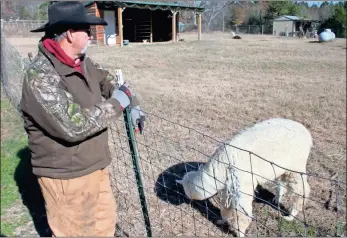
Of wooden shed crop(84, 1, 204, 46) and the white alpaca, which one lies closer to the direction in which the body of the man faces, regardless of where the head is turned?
the white alpaca

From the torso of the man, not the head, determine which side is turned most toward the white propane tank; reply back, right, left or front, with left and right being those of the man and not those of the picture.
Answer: left

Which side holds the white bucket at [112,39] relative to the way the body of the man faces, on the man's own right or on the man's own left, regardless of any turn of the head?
on the man's own left

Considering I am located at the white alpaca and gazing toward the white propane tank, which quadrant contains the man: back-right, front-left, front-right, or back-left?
back-left

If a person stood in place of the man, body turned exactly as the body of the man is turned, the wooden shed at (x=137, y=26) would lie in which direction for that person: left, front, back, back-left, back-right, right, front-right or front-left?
back-left

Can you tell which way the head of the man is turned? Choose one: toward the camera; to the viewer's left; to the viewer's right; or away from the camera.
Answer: to the viewer's right

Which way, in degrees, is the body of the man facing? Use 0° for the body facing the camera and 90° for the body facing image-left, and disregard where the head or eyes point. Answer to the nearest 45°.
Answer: approximately 315°
